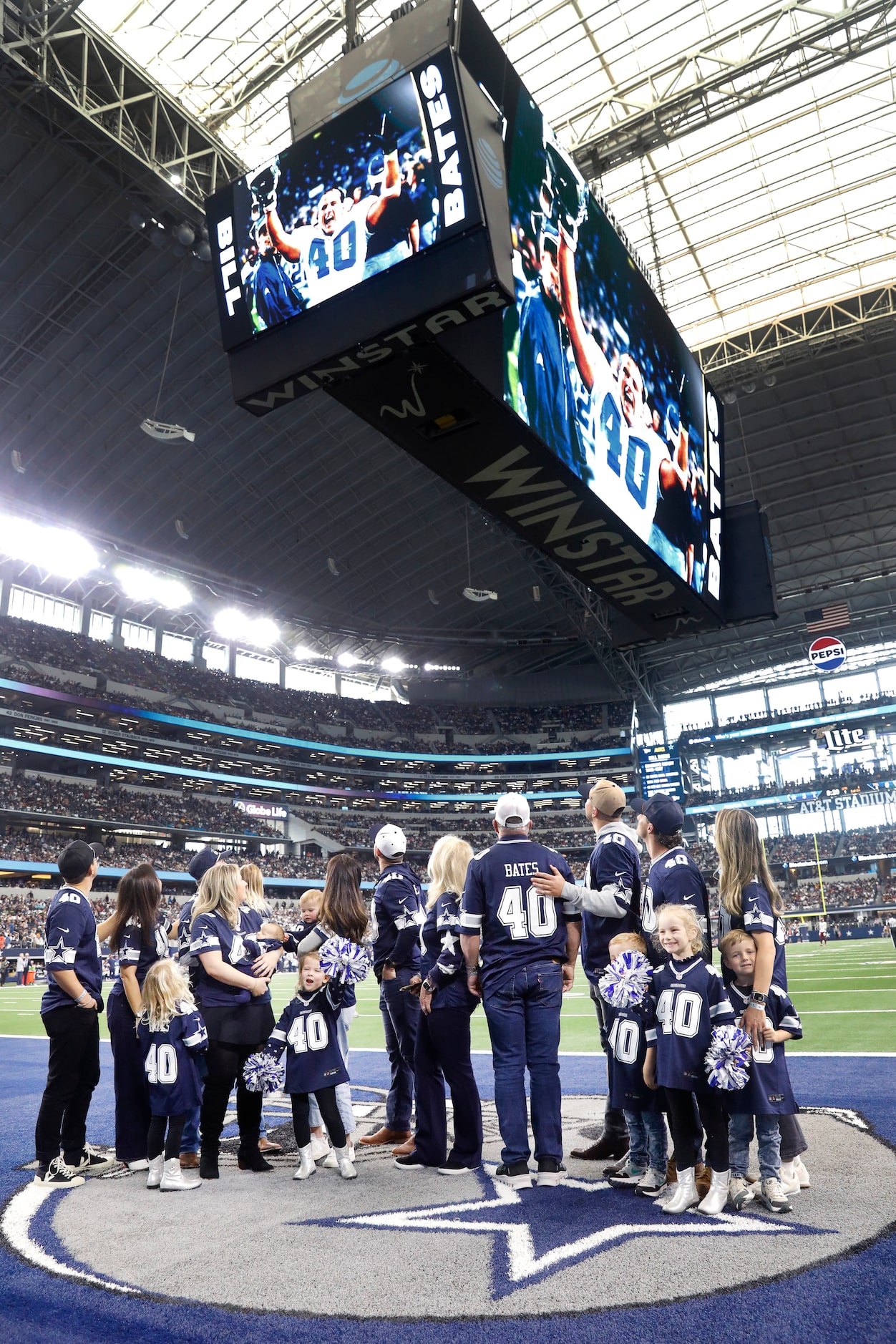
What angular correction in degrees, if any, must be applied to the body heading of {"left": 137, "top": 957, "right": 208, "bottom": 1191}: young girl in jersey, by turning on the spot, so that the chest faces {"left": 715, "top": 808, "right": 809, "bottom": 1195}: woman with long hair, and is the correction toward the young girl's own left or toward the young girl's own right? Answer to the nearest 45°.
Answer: approximately 90° to the young girl's own right

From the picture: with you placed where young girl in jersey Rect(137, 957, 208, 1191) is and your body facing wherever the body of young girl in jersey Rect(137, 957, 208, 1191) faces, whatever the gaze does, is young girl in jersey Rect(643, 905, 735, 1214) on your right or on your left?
on your right

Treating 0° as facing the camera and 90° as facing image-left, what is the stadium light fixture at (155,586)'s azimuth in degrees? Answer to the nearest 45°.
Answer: approximately 315°

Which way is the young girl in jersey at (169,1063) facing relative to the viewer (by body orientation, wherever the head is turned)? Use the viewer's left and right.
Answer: facing away from the viewer and to the right of the viewer

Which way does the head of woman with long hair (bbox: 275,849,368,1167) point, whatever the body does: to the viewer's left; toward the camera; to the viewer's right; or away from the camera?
away from the camera

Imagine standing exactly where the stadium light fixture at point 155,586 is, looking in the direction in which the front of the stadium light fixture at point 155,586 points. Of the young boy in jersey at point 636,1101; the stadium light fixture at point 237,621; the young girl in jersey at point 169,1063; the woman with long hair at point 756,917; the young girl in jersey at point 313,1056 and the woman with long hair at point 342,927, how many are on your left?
1

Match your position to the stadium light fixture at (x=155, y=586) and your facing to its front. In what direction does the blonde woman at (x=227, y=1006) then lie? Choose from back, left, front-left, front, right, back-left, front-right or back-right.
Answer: front-right

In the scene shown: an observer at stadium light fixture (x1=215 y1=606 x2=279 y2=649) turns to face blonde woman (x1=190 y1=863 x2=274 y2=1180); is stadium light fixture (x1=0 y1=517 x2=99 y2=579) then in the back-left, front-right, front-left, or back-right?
front-right

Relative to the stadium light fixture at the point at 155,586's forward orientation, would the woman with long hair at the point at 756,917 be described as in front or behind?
in front

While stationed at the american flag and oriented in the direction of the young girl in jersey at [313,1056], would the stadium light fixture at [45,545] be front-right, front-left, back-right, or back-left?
front-right
